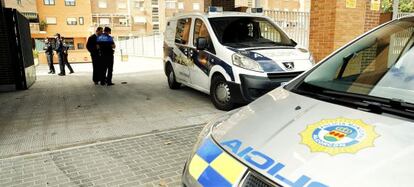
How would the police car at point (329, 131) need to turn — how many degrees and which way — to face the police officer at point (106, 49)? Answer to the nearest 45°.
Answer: approximately 90° to its right

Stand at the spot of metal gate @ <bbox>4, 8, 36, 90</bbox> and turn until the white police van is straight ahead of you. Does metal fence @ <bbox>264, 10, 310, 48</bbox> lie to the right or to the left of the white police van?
left

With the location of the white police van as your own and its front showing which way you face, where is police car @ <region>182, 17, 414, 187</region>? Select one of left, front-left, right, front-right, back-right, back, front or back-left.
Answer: front-right

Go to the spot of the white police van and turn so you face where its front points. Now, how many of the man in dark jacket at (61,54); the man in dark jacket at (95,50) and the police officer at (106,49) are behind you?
3

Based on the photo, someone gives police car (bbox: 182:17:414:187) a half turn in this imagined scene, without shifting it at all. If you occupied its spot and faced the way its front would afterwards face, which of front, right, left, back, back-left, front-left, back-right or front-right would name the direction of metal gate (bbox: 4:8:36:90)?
left

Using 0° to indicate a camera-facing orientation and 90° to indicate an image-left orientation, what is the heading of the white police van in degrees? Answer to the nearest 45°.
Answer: approximately 315°

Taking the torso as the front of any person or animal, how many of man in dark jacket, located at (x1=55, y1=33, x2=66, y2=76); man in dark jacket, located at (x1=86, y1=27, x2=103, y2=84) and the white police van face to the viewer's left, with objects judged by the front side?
1

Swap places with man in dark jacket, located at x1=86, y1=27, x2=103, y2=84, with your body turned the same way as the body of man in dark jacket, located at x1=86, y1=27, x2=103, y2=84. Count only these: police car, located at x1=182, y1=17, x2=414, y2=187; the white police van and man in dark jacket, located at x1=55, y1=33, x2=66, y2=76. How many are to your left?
1

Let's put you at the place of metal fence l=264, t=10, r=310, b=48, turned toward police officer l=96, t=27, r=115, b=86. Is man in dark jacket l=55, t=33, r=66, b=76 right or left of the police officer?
right

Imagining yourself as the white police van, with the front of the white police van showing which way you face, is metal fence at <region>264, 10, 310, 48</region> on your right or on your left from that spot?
on your left
